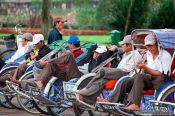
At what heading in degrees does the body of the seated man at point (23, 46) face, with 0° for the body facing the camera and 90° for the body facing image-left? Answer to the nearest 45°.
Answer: approximately 90°

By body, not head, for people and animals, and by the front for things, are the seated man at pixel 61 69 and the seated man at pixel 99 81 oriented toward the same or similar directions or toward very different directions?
same or similar directions

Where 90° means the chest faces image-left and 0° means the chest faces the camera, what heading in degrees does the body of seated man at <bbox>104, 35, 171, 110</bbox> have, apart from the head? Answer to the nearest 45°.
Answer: approximately 45°

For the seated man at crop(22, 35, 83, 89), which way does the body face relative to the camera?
to the viewer's left

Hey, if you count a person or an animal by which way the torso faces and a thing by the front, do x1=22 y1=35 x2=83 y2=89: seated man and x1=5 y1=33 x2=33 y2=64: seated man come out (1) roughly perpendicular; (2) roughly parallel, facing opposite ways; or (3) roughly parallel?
roughly parallel

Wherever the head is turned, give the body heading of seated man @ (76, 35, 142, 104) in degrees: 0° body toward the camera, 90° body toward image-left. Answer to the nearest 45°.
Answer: approximately 90°
